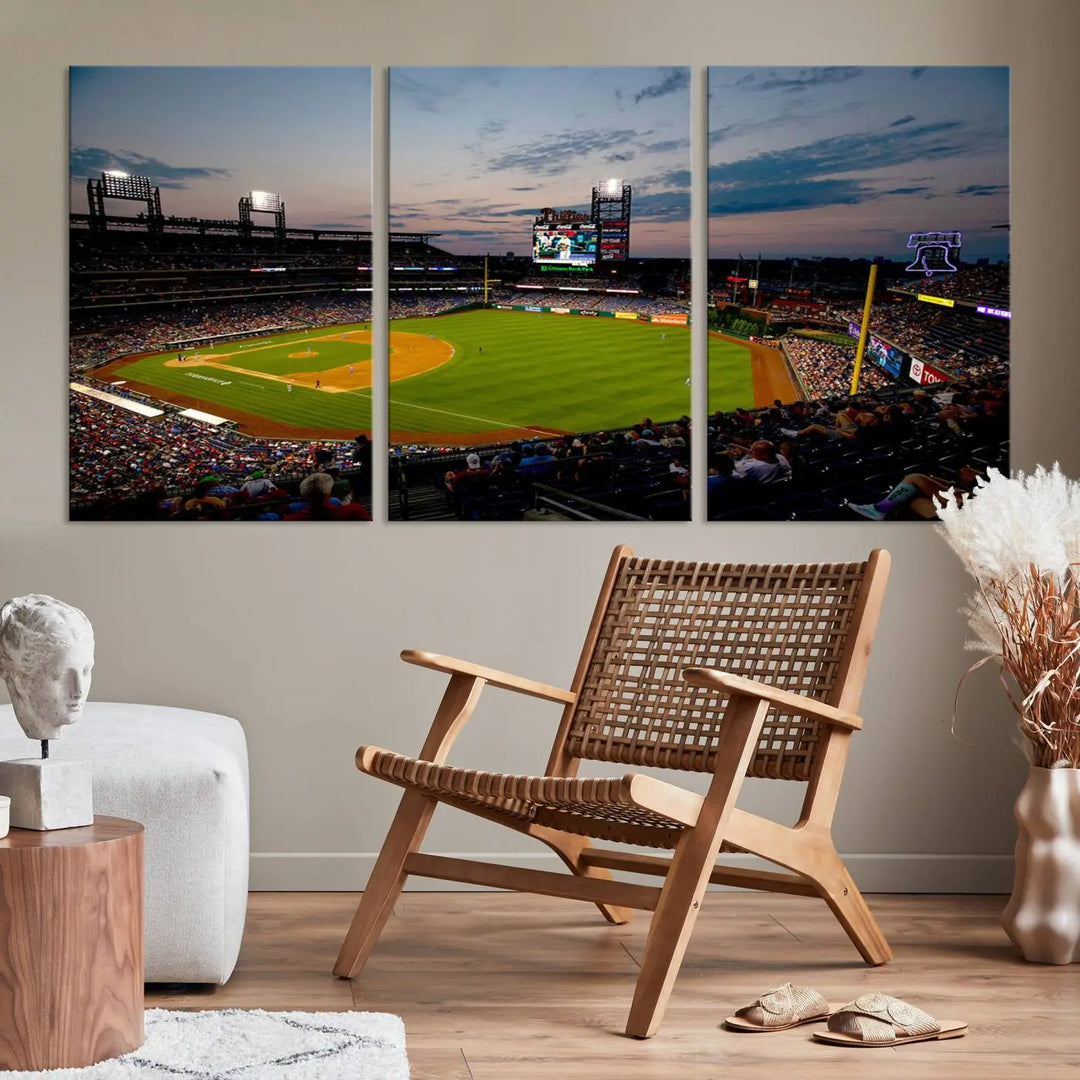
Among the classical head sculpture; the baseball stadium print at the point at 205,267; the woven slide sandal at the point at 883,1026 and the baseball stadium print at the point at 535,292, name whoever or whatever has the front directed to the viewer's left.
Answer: the woven slide sandal

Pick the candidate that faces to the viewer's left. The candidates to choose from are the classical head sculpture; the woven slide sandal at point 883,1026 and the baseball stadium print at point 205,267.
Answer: the woven slide sandal

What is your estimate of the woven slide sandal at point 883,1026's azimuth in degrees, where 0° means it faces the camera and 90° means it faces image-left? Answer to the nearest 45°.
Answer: approximately 90°

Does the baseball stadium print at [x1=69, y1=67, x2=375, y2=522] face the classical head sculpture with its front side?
yes

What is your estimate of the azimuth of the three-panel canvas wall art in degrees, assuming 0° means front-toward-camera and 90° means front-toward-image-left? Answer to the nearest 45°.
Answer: approximately 0°

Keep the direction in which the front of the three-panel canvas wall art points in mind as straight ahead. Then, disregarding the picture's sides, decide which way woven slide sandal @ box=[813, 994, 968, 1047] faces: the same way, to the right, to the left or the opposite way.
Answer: to the right

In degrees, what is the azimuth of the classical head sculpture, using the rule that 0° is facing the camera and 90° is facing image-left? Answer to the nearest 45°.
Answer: approximately 315°

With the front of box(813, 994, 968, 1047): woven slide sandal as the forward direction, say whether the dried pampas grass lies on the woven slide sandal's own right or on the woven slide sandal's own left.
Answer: on the woven slide sandal's own right

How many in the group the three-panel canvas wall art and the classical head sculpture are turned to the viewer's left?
0

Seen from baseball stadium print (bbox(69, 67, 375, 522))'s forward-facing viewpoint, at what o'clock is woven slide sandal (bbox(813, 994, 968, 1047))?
The woven slide sandal is roughly at 11 o'clock from the baseball stadium print.
